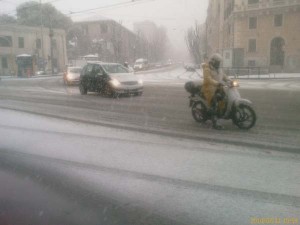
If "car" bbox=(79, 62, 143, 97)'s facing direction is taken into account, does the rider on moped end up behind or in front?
in front

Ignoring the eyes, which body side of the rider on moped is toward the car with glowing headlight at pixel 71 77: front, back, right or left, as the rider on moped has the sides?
back

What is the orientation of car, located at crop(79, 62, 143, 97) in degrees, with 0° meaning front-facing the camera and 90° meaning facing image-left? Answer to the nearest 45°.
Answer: approximately 315°

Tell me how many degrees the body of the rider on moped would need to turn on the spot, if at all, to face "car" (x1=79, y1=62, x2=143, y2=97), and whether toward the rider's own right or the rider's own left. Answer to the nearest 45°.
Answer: approximately 180°

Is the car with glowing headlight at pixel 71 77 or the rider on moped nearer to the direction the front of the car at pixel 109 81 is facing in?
the rider on moped

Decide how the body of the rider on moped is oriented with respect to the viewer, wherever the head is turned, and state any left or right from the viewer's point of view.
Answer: facing the viewer and to the right of the viewer

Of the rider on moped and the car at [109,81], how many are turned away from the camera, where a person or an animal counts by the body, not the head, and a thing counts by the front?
0
